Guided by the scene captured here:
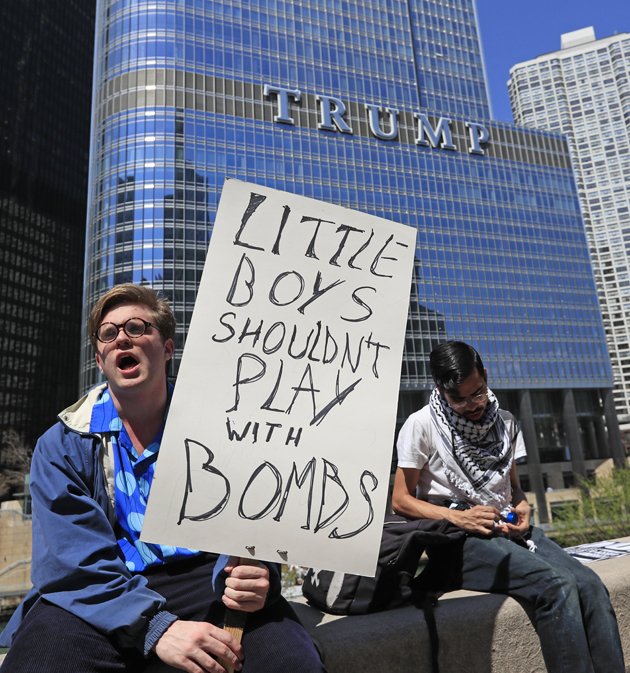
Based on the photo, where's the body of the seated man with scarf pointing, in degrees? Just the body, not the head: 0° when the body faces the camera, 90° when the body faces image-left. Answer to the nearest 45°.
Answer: approximately 315°

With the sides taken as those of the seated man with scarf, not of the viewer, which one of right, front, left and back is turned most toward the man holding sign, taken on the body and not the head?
right

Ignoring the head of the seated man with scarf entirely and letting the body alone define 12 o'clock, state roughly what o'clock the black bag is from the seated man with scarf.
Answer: The black bag is roughly at 3 o'clock from the seated man with scarf.
